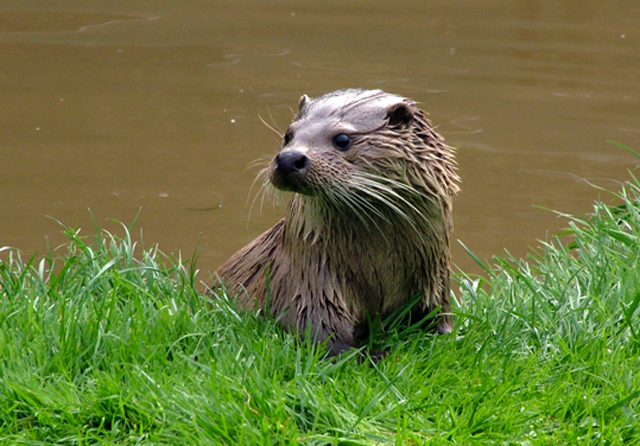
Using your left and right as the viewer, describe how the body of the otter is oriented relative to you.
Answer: facing the viewer and to the right of the viewer
